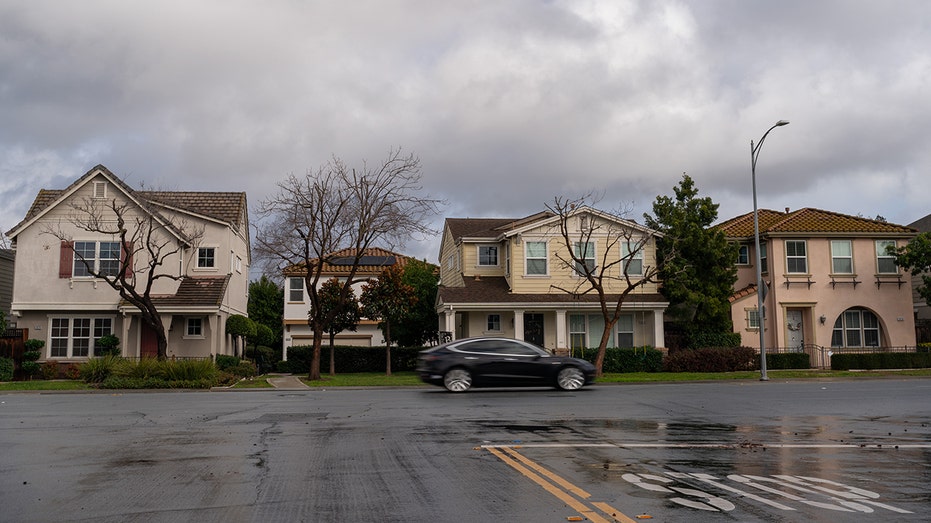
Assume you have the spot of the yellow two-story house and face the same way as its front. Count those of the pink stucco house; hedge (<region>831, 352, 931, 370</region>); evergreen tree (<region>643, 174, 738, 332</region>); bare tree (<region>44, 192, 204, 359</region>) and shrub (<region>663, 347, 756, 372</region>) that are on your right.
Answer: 1

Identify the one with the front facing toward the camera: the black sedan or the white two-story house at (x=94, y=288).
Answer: the white two-story house

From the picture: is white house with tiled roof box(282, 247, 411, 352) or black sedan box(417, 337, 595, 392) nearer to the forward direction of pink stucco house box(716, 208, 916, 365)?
the black sedan

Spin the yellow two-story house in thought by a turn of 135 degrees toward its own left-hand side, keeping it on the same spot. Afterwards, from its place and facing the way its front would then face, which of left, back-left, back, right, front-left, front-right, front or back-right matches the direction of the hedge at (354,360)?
back-left

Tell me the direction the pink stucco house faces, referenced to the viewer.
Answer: facing the viewer

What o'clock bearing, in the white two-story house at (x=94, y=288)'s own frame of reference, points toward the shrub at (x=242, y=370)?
The shrub is roughly at 10 o'clock from the white two-story house.

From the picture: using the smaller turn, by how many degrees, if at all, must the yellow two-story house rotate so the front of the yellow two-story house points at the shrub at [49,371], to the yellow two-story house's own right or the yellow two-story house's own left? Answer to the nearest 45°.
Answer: approximately 90° to the yellow two-story house's own right

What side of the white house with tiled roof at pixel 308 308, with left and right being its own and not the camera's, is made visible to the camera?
front

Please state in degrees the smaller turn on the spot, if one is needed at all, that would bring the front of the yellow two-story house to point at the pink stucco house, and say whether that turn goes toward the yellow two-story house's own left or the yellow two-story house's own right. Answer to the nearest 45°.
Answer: approximately 90° to the yellow two-story house's own left
